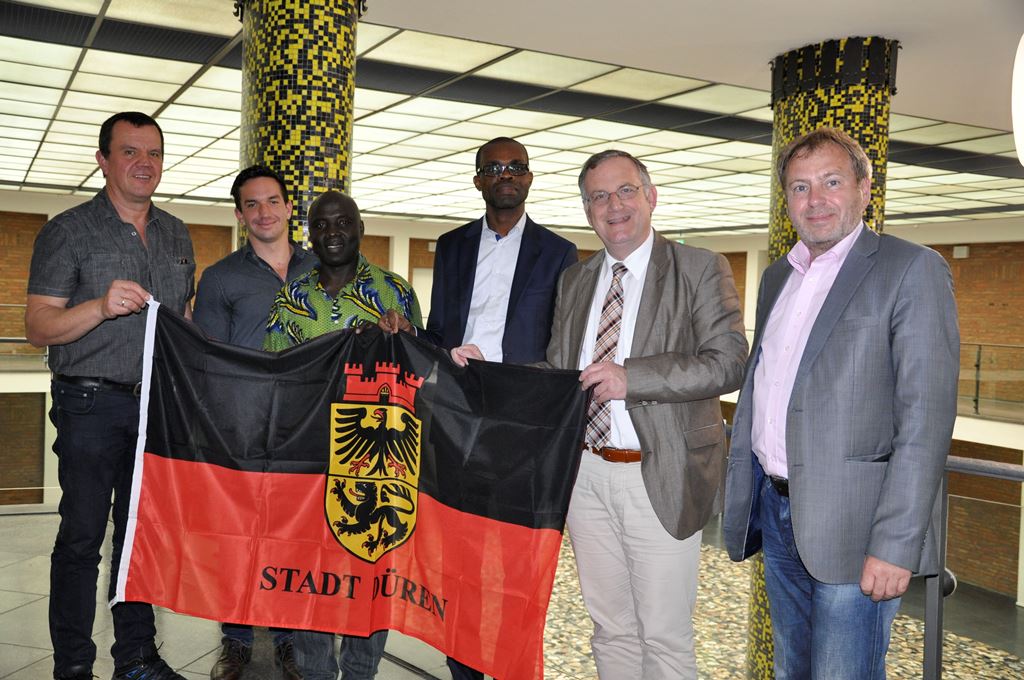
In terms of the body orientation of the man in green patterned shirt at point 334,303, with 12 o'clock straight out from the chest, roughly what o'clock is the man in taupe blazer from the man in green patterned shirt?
The man in taupe blazer is roughly at 10 o'clock from the man in green patterned shirt.

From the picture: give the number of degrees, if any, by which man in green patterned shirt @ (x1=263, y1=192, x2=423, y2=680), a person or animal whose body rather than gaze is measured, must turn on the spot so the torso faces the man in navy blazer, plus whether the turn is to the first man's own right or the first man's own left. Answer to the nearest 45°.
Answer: approximately 90° to the first man's own left

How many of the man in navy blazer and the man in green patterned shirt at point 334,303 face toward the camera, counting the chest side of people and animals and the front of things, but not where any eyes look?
2

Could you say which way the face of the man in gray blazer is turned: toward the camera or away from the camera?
toward the camera

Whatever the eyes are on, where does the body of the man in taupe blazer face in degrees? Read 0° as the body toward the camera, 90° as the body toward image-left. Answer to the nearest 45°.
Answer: approximately 45°

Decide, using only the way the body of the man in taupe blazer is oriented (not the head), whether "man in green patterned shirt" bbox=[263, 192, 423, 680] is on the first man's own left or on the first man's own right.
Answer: on the first man's own right

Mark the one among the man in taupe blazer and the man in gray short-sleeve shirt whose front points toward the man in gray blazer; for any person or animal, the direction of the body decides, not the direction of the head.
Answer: the man in gray short-sleeve shirt

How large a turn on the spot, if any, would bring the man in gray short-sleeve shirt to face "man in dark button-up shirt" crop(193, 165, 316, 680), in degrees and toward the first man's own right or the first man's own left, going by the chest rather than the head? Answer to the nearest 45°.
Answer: approximately 45° to the first man's own left

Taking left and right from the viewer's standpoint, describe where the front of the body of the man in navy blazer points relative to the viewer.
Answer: facing the viewer

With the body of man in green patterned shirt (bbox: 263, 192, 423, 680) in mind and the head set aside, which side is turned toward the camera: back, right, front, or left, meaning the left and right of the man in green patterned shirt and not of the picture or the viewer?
front

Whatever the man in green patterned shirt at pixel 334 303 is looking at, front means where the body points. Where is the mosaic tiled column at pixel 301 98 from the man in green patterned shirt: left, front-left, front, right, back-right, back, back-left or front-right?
back

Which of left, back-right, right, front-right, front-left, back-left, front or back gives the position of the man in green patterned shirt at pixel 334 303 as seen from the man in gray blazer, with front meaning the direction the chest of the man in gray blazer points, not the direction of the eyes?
front-right

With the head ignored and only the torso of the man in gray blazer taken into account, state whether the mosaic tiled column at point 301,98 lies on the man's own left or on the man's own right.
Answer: on the man's own right

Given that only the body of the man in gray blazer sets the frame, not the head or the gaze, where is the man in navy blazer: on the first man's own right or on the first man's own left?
on the first man's own right
